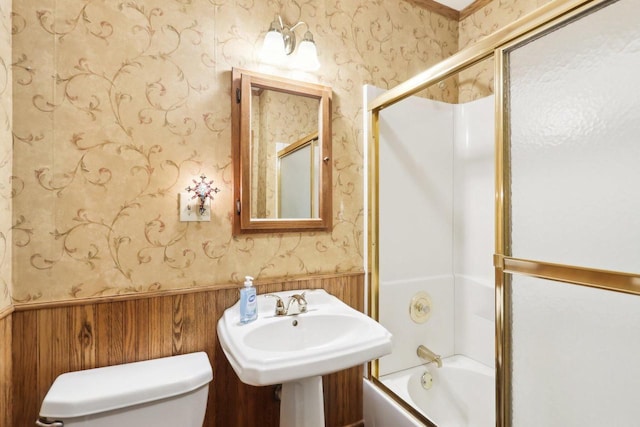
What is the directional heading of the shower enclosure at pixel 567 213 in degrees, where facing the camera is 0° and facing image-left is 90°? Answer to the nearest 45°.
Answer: approximately 45°

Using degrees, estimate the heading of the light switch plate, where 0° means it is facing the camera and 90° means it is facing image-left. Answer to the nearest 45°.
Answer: approximately 0°

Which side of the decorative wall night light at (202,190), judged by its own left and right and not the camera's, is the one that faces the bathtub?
left

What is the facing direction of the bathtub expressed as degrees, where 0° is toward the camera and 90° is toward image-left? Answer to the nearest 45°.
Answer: approximately 45°

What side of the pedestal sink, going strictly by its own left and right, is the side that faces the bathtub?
left

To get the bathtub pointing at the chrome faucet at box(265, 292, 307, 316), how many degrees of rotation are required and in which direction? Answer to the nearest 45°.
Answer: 0° — it already faces it

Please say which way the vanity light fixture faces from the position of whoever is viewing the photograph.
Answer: facing the viewer and to the right of the viewer

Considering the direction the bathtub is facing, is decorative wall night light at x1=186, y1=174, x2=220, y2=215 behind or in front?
in front
